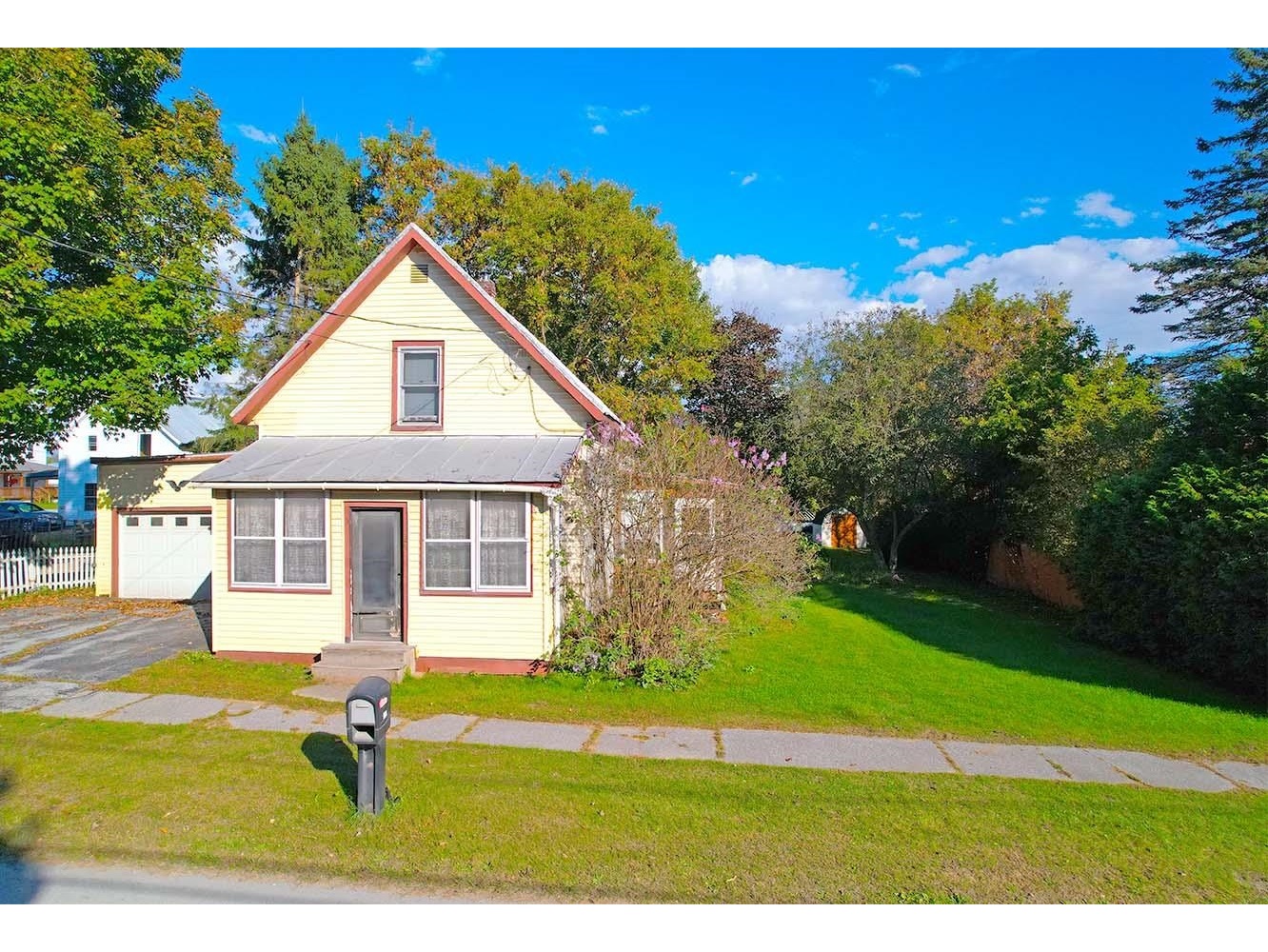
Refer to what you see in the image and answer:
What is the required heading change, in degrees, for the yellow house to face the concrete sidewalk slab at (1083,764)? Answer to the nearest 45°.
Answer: approximately 45° to its left

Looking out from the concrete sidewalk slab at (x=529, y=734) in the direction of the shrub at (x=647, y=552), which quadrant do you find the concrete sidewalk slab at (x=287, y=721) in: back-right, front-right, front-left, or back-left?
back-left

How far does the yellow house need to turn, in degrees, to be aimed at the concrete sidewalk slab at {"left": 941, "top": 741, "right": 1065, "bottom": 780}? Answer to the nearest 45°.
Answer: approximately 45° to its left

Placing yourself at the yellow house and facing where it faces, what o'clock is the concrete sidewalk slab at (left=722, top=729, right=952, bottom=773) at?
The concrete sidewalk slab is roughly at 11 o'clock from the yellow house.

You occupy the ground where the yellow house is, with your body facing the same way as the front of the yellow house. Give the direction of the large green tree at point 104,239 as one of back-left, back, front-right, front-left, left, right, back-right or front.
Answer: back-right

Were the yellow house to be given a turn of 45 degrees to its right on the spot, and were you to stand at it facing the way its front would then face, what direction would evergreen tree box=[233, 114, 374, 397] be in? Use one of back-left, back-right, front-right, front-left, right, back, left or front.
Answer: back-right

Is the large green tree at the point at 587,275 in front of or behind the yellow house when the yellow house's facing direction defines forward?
behind

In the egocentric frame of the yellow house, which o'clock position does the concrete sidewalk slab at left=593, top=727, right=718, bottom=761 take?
The concrete sidewalk slab is roughly at 11 o'clock from the yellow house.

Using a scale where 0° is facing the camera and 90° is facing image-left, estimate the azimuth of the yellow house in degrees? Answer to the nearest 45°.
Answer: approximately 0°

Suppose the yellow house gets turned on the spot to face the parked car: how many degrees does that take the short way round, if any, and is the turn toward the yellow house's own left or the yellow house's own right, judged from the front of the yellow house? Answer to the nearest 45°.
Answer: approximately 135° to the yellow house's own right

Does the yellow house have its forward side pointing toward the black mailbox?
yes

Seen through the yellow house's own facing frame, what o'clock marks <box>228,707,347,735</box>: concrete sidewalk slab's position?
The concrete sidewalk slab is roughly at 1 o'clock from the yellow house.
